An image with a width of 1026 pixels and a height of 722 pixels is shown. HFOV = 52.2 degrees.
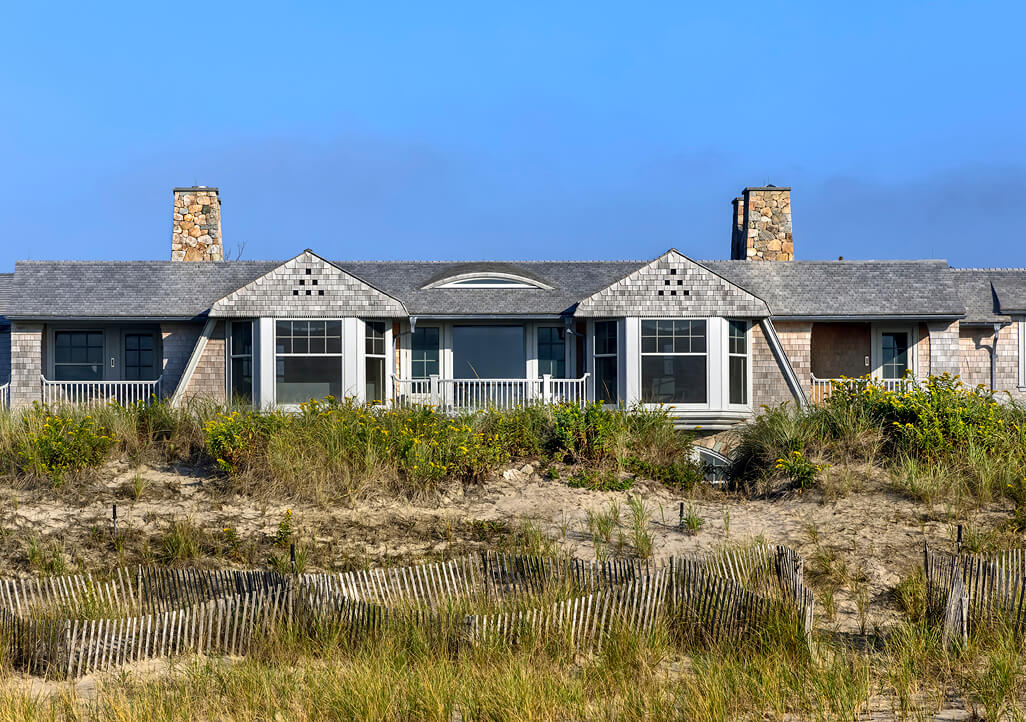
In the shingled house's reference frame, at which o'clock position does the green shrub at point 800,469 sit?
The green shrub is roughly at 11 o'clock from the shingled house.

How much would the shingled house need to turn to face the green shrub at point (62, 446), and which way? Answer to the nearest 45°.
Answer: approximately 45° to its right

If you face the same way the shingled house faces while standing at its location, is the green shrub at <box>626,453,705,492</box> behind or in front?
in front

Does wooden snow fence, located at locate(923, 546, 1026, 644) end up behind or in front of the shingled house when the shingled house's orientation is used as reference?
in front

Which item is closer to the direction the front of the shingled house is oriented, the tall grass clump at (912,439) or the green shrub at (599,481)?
the green shrub

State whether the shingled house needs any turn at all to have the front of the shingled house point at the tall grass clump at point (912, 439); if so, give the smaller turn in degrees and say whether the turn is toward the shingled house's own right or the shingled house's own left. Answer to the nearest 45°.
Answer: approximately 45° to the shingled house's own left

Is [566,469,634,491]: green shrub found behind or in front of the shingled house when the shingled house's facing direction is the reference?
in front

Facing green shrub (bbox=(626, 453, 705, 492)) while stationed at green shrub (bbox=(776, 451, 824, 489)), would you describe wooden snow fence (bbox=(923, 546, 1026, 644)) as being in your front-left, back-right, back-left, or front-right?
back-left

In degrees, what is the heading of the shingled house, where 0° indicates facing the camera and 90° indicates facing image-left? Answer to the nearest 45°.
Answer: approximately 0°

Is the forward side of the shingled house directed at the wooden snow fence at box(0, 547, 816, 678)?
yes
